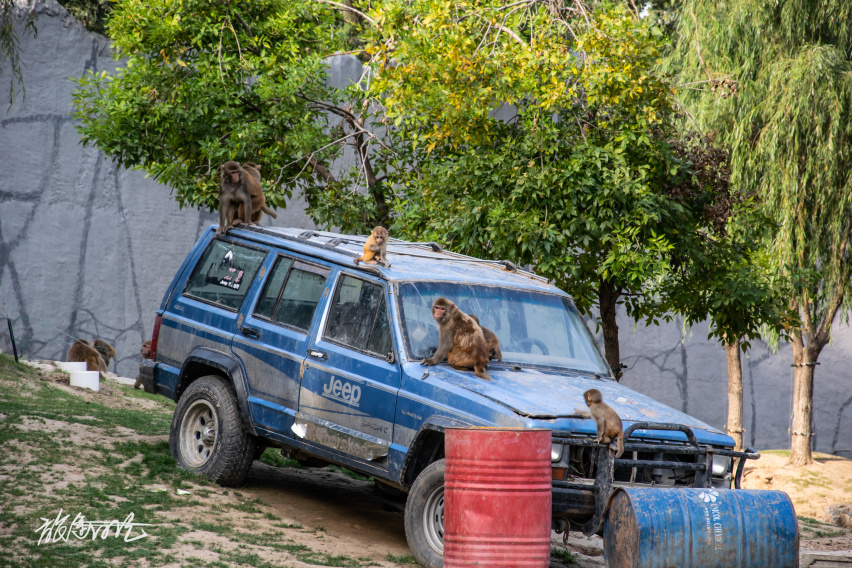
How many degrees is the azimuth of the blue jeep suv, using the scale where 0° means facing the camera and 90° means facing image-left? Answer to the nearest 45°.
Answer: approximately 315°

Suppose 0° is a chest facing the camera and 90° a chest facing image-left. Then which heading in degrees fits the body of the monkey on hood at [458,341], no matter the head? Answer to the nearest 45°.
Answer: approximately 90°

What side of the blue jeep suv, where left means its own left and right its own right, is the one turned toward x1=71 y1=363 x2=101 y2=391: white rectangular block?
back

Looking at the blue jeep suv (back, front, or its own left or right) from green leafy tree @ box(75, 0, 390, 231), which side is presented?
back

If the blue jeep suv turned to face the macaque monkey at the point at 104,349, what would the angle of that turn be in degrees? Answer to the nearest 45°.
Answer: approximately 180°
